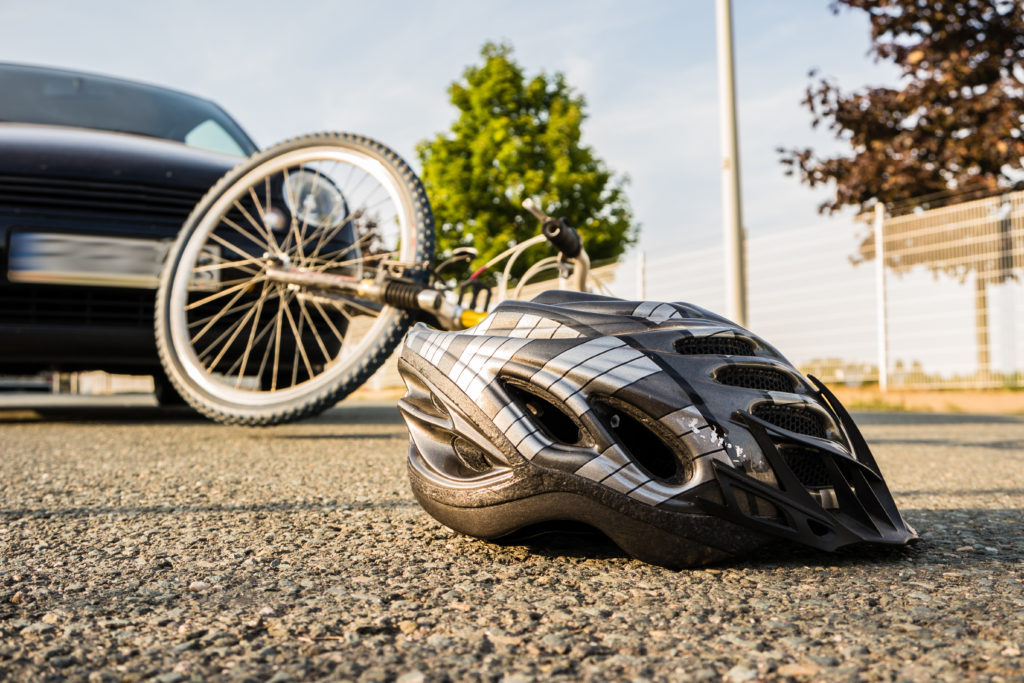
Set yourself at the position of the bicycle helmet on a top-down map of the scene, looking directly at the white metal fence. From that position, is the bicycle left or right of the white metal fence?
left

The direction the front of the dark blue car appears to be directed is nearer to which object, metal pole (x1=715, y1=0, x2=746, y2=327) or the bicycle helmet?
the bicycle helmet

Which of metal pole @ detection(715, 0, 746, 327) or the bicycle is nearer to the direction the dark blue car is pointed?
the bicycle

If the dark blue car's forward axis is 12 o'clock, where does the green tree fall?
The green tree is roughly at 7 o'clock from the dark blue car.

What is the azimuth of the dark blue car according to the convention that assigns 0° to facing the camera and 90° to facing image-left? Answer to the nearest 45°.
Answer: approximately 0°

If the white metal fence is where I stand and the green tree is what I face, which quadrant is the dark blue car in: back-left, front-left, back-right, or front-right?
back-left

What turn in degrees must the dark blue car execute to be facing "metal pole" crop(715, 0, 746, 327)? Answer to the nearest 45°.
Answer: approximately 90° to its left

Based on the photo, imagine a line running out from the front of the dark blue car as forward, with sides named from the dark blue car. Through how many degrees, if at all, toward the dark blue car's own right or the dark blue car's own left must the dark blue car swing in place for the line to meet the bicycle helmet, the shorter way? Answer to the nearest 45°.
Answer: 0° — it already faces it

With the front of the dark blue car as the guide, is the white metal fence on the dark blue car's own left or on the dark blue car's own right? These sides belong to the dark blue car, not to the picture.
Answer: on the dark blue car's own left

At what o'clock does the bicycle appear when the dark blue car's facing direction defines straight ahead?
The bicycle is roughly at 10 o'clock from the dark blue car.
